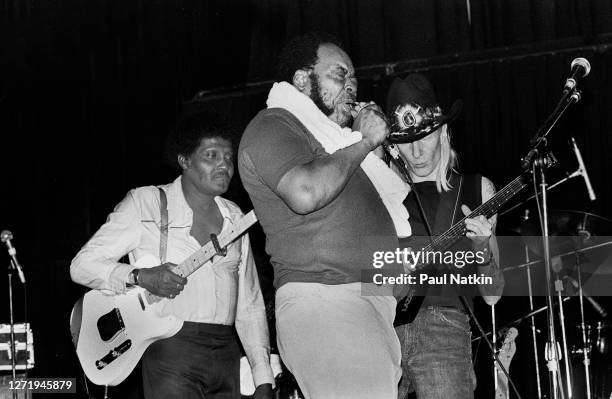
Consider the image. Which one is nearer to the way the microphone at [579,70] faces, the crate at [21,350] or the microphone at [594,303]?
the microphone

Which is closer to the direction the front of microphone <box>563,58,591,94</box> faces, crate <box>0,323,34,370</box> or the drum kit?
the drum kit

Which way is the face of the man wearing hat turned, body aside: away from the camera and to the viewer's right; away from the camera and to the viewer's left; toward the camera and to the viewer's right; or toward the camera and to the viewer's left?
toward the camera and to the viewer's left

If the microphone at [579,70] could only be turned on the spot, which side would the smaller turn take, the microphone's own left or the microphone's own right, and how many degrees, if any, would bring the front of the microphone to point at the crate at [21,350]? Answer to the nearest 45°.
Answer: approximately 135° to the microphone's own left

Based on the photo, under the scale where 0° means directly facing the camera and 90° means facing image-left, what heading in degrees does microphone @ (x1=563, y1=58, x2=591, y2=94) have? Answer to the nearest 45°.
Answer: approximately 225°

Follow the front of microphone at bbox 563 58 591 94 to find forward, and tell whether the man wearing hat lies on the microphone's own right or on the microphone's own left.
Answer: on the microphone's own left
